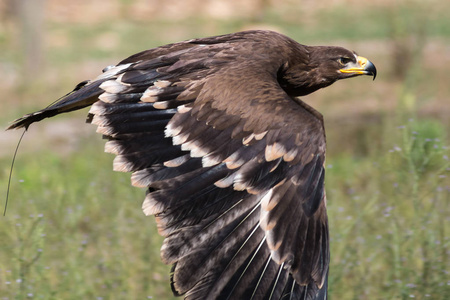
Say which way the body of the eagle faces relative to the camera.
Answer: to the viewer's right
